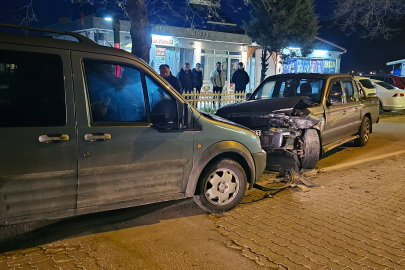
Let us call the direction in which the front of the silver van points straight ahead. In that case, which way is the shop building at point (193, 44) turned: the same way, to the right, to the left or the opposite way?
to the right

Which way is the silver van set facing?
to the viewer's right

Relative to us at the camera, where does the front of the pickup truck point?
facing the viewer and to the left of the viewer

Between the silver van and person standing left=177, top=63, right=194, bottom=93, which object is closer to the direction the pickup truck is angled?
the silver van

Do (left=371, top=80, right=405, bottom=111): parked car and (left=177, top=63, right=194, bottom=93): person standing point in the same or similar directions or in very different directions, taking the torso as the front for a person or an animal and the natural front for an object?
very different directions

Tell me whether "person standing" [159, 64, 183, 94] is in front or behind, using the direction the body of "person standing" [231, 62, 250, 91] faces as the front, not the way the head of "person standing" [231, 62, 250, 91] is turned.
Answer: in front

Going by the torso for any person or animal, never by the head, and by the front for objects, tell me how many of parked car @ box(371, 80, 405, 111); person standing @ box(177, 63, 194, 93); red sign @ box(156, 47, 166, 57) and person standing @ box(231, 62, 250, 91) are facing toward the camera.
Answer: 3

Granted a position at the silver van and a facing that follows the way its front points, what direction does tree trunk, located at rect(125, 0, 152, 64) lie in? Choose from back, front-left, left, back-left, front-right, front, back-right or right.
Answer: left

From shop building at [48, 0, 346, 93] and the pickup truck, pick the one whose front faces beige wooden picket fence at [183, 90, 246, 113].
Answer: the shop building

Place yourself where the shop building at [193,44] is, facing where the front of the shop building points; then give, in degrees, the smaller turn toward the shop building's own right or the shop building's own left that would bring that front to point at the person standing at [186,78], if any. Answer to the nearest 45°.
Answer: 0° — it already faces them

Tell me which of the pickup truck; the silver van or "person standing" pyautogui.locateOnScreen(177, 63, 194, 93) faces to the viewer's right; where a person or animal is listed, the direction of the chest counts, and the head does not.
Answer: the silver van

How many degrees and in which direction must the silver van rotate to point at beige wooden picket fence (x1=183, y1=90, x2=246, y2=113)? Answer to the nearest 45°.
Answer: approximately 90° to its left
